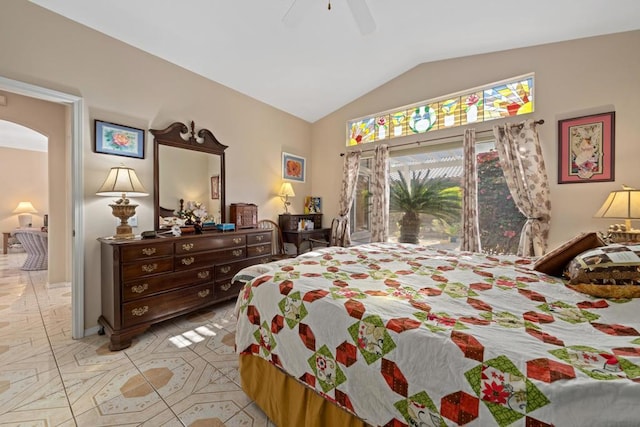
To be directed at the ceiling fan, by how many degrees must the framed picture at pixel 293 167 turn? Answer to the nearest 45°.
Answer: approximately 45° to its right

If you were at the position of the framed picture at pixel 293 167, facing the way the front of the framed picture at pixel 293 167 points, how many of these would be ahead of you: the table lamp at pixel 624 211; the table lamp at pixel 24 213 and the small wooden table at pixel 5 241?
1

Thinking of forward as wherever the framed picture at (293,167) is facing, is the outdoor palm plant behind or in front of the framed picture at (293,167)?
in front

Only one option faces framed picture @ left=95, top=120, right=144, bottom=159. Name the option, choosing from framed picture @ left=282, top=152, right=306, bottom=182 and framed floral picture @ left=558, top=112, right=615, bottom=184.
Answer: the framed floral picture

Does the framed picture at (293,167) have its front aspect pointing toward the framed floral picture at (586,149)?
yes

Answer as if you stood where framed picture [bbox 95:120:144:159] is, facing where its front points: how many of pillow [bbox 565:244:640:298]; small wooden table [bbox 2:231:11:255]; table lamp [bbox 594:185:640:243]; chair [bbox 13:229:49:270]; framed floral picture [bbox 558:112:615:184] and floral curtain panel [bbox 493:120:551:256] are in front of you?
4

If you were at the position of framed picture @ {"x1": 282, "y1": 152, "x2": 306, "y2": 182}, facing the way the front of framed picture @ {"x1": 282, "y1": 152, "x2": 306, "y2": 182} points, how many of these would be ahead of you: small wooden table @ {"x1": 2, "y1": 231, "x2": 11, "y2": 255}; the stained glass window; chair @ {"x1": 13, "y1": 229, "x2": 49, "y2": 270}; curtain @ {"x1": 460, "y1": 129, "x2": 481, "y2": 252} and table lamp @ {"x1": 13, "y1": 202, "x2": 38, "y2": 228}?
2

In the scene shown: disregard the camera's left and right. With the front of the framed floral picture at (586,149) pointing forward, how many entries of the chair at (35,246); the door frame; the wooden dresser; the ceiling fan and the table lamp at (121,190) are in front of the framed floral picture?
5

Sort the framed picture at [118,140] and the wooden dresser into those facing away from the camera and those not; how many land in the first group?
0

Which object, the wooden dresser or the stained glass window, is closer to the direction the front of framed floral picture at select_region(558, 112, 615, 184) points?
the wooden dresser

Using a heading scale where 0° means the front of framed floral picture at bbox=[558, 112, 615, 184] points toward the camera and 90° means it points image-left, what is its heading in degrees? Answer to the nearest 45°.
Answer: approximately 45°

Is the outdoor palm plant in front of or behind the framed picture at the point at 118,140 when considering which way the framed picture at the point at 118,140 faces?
in front
